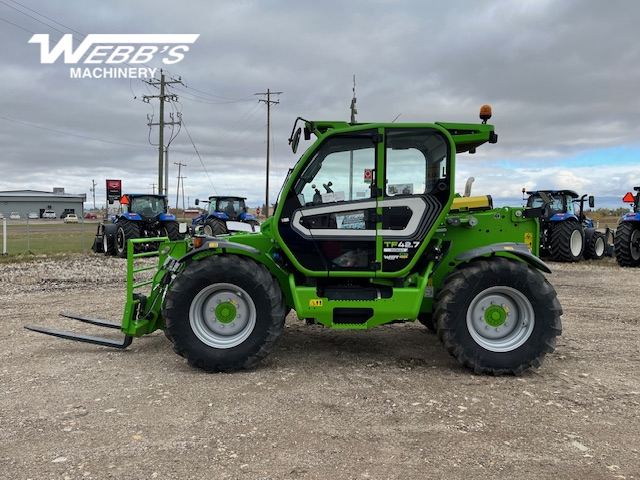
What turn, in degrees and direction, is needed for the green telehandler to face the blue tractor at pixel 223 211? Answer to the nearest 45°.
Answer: approximately 90° to its right

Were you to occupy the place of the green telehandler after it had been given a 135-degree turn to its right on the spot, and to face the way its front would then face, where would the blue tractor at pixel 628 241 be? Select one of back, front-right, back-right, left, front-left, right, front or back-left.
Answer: front

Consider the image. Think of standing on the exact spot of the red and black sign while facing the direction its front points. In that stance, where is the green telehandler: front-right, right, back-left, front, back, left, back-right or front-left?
front

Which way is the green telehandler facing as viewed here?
to the viewer's left

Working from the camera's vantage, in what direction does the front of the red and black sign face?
facing the viewer

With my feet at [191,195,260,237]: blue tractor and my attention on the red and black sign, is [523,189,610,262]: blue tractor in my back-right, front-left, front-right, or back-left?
back-right
